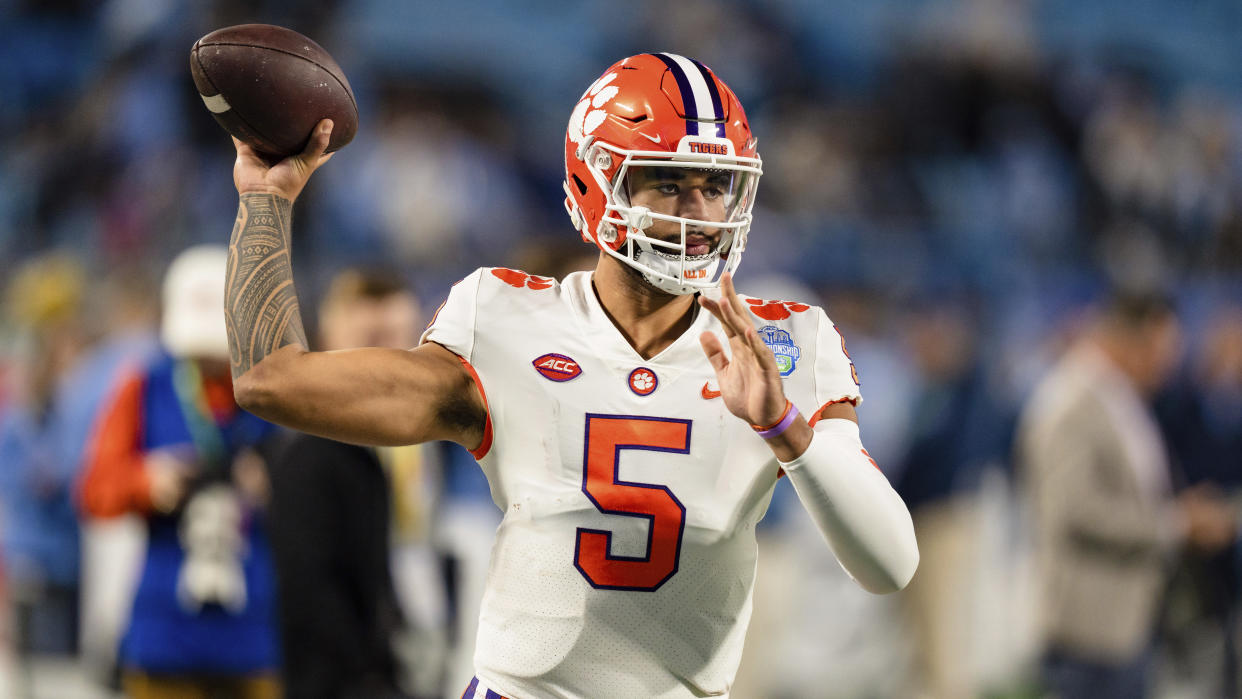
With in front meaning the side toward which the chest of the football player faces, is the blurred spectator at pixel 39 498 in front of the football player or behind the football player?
behind

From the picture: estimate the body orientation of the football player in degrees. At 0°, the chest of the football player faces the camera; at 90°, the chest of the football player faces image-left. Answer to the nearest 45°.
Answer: approximately 0°

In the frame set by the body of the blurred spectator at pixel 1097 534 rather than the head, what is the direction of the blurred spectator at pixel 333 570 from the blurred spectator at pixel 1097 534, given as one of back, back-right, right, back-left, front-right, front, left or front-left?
back-right

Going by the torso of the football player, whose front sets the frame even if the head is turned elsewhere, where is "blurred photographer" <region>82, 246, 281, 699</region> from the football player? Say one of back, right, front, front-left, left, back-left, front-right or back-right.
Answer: back-right

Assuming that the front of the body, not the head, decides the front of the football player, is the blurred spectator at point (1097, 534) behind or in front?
behind

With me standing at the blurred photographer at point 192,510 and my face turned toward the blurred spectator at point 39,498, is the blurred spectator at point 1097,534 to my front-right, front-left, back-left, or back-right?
back-right

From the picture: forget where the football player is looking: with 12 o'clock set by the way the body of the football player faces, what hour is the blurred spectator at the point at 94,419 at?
The blurred spectator is roughly at 5 o'clock from the football player.

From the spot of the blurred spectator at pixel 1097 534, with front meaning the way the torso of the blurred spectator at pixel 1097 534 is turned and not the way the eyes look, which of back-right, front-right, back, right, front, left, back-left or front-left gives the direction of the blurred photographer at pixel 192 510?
back-right

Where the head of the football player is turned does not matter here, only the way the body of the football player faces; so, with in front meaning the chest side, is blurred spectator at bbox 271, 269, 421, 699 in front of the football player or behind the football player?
behind

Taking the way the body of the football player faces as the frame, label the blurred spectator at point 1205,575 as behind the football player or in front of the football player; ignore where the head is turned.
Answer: behind
